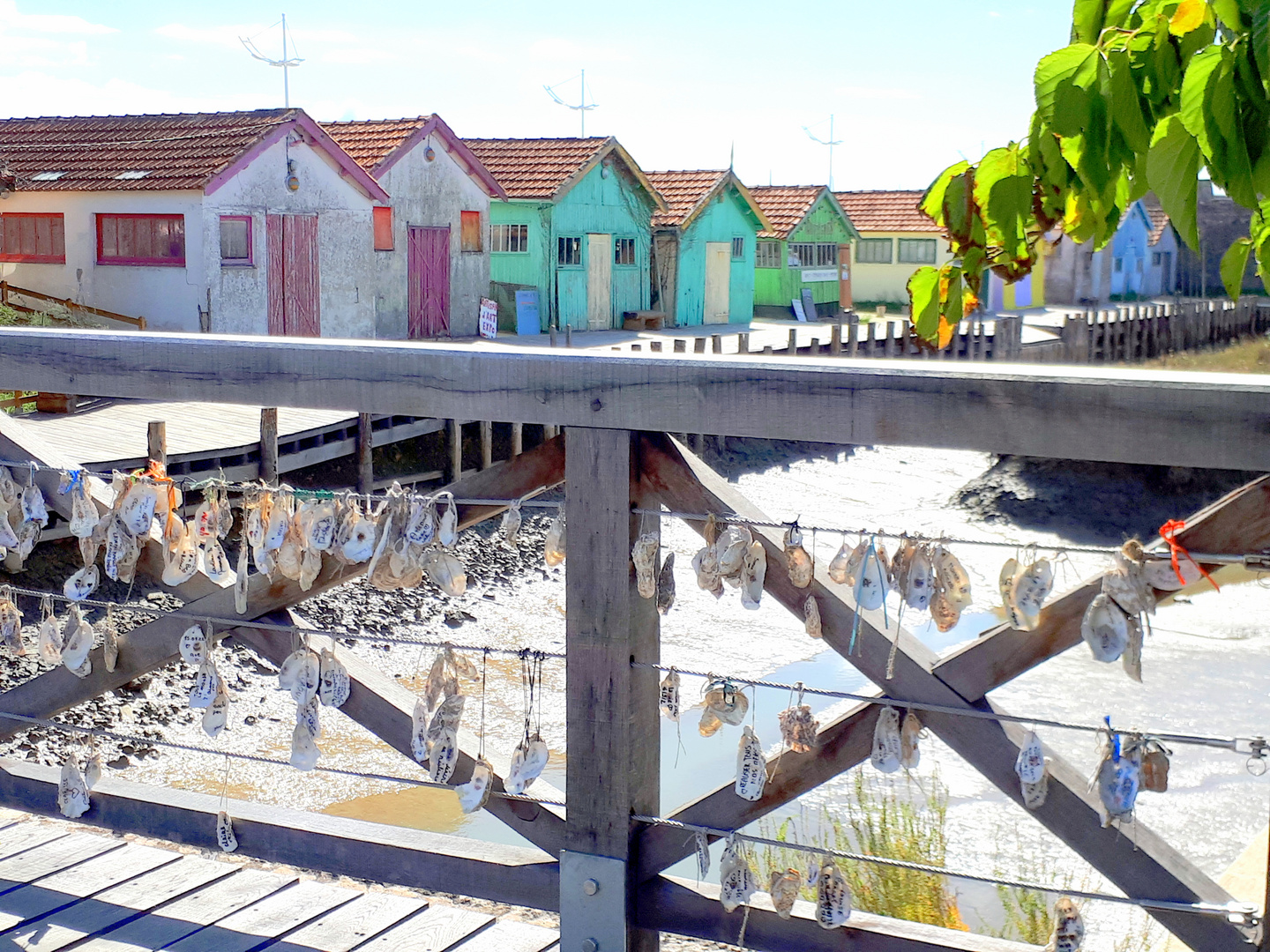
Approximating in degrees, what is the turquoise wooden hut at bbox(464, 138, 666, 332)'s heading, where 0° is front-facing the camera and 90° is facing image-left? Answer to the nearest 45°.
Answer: approximately 315°

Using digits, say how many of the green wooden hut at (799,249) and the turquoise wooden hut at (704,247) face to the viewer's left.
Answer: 0

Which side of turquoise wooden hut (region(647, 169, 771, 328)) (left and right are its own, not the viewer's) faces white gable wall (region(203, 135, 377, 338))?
right

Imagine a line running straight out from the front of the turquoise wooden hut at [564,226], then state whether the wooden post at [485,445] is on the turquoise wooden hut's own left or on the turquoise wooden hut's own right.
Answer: on the turquoise wooden hut's own right

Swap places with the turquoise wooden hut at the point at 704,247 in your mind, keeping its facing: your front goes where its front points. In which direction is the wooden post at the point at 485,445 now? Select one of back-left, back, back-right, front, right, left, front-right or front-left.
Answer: front-right

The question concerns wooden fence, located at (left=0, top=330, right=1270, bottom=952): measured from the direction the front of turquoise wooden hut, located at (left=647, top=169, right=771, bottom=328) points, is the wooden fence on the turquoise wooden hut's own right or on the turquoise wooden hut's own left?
on the turquoise wooden hut's own right

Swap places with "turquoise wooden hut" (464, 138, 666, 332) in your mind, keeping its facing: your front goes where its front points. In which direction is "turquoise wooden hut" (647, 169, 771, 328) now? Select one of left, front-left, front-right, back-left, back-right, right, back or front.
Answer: left

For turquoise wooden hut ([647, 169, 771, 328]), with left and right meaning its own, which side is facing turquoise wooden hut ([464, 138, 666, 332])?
right

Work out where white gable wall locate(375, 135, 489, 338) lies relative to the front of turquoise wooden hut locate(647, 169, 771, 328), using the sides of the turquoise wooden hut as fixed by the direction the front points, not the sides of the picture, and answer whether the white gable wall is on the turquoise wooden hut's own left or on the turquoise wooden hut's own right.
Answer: on the turquoise wooden hut's own right

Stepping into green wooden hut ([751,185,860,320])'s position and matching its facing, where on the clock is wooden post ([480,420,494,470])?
The wooden post is roughly at 2 o'clock from the green wooden hut.

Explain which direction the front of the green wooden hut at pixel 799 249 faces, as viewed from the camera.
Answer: facing the viewer and to the right of the viewer

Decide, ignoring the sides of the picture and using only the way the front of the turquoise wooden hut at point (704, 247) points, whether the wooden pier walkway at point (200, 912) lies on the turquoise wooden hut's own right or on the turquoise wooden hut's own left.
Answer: on the turquoise wooden hut's own right

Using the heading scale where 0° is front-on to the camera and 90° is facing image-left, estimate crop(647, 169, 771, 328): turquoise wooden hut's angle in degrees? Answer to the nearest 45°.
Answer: approximately 315°
